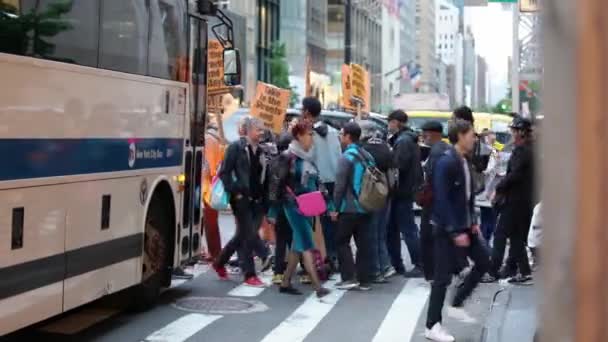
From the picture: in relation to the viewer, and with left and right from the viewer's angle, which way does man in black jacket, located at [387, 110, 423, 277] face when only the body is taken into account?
facing to the left of the viewer

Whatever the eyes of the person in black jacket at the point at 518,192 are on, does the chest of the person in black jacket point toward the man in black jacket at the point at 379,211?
yes

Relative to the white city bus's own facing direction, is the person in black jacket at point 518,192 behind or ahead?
ahead

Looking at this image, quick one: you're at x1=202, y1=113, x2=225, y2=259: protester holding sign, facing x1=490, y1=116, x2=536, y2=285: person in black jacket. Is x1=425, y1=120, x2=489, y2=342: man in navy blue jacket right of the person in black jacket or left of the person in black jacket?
right

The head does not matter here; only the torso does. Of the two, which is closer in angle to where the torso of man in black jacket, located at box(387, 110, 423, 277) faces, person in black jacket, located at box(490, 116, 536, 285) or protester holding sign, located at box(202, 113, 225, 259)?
the protester holding sign

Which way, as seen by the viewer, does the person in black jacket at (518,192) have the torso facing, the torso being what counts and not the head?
to the viewer's left
